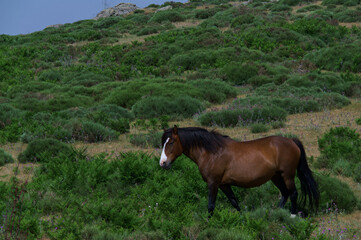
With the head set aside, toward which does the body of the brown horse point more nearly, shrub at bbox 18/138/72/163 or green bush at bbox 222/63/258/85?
the shrub

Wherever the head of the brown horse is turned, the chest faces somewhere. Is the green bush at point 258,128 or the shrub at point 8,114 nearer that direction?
the shrub

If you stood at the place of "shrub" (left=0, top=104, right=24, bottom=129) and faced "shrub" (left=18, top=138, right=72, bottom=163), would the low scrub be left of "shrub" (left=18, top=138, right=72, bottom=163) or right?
left

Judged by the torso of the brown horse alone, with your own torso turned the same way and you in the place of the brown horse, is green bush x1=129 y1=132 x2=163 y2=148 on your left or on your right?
on your right

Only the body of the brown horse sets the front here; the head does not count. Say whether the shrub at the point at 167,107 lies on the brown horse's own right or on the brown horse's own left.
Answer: on the brown horse's own right

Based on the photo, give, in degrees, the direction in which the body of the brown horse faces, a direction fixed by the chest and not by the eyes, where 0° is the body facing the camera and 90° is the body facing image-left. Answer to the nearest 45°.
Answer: approximately 90°

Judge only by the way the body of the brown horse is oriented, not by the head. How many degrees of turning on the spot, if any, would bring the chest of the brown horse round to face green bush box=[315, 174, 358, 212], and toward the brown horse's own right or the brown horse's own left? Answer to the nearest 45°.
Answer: approximately 135° to the brown horse's own right

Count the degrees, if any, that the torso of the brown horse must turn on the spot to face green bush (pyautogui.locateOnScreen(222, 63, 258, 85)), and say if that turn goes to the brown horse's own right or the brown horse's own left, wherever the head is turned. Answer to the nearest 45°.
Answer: approximately 90° to the brown horse's own right

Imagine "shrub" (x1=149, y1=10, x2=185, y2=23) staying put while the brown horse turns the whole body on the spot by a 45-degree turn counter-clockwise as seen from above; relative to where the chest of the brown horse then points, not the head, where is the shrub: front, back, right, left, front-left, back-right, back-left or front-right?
back-right

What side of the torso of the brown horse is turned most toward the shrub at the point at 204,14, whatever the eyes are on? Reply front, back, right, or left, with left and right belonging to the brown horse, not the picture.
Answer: right

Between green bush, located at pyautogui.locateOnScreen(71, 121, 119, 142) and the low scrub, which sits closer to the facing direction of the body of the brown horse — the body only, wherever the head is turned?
the green bush
